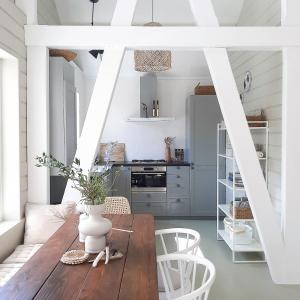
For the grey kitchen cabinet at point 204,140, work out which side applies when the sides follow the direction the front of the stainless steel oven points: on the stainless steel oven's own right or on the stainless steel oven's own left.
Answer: on the stainless steel oven's own left

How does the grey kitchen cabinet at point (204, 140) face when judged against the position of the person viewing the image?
facing the viewer

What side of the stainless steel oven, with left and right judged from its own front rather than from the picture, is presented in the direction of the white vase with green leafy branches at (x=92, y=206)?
front

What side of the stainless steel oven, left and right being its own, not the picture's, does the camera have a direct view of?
front

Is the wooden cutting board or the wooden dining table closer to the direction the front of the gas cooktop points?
the wooden dining table

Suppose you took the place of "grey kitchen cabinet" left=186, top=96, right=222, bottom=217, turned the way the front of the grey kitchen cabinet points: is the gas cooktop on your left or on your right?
on your right

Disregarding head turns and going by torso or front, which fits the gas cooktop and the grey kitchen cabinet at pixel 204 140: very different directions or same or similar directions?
same or similar directions

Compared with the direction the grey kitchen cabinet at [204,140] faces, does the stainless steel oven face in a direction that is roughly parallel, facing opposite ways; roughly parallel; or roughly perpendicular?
roughly parallel

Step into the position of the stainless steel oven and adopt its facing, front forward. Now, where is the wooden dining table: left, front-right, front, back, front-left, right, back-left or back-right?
front
